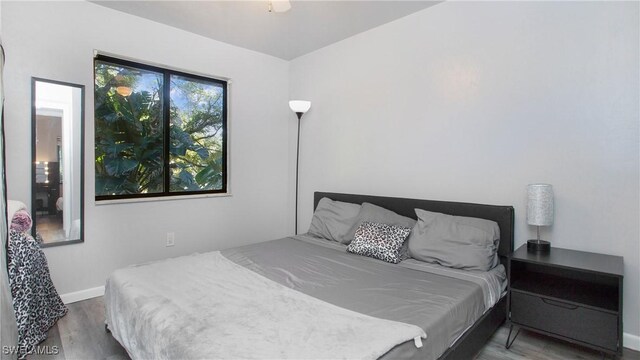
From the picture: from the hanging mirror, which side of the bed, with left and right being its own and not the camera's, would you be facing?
right

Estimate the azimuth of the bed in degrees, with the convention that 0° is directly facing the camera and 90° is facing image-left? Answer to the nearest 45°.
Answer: approximately 45°

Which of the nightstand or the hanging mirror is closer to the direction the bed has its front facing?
the hanging mirror

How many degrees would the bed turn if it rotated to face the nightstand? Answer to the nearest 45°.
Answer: approximately 135° to its left
